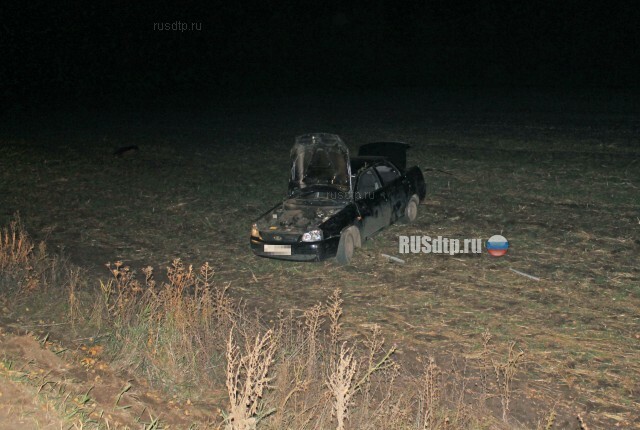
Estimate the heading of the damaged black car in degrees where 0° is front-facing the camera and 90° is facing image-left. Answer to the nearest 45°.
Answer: approximately 45°
